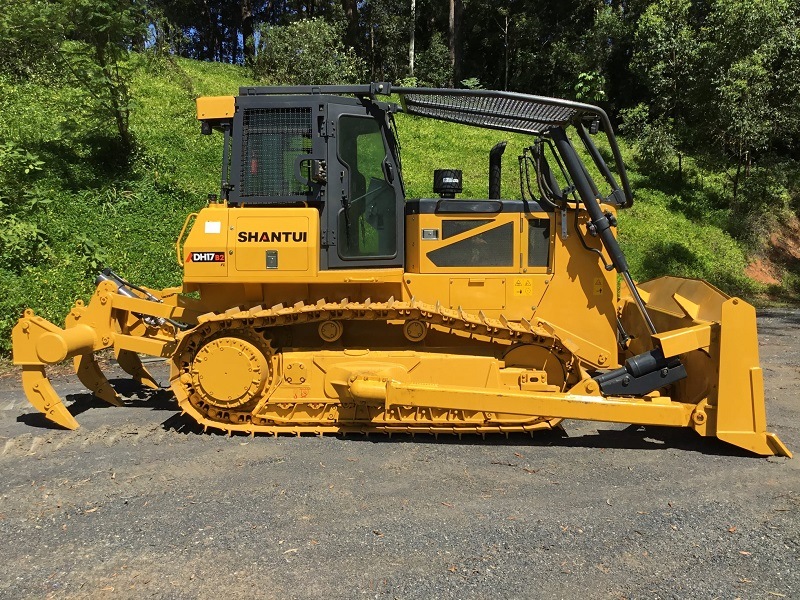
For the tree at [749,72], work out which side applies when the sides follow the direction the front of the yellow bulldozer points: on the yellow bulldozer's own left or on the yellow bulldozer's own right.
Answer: on the yellow bulldozer's own left

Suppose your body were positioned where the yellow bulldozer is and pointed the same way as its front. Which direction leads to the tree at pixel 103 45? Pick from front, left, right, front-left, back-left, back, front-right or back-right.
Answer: back-left

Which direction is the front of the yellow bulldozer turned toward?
to the viewer's right

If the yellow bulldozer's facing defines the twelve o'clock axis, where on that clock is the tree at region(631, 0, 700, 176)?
The tree is roughly at 10 o'clock from the yellow bulldozer.
